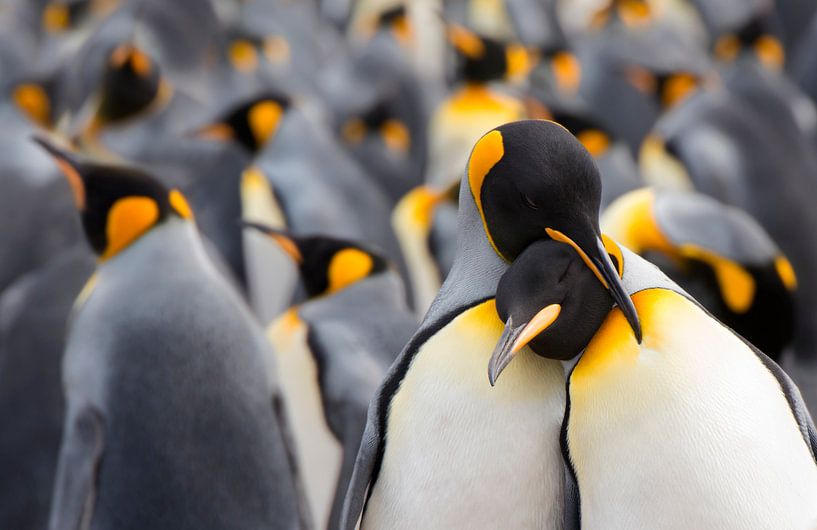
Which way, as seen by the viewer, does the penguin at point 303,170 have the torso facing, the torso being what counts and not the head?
to the viewer's left

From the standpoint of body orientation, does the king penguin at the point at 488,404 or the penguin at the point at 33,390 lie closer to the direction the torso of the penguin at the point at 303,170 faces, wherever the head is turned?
the penguin

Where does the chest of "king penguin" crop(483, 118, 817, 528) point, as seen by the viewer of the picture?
toward the camera

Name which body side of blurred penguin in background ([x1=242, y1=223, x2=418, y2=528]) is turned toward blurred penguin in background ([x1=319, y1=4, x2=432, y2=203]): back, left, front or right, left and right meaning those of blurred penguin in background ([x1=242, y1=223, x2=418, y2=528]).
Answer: right

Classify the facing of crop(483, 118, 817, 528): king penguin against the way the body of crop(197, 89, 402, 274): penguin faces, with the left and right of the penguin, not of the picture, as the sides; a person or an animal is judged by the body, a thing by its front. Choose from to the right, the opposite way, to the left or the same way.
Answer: to the left

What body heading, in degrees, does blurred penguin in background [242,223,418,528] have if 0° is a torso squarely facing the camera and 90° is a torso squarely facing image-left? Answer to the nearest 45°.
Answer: approximately 90°

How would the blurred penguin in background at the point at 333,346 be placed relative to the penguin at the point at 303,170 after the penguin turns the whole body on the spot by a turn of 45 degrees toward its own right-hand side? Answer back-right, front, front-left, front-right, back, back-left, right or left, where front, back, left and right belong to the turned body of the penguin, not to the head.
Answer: back-left

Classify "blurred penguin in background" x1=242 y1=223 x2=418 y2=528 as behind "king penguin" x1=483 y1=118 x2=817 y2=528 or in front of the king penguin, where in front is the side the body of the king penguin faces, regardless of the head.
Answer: behind

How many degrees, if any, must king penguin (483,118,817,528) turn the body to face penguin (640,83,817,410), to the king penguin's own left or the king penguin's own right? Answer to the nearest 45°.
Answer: approximately 180°

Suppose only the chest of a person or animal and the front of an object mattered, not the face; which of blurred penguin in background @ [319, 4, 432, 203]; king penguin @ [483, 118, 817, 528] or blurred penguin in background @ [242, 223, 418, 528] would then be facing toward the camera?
the king penguin

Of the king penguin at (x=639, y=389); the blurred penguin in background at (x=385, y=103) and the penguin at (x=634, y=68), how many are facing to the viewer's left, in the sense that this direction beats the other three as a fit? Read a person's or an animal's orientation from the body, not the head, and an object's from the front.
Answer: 0
